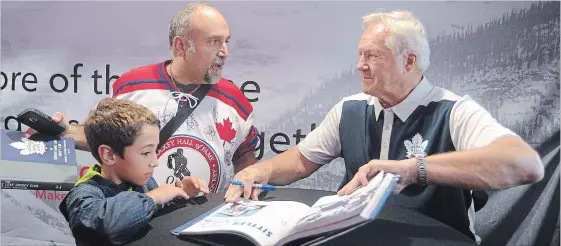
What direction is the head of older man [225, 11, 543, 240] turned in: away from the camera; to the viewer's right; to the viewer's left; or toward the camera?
to the viewer's left

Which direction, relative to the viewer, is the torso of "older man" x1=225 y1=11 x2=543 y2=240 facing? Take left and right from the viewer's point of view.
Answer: facing the viewer and to the left of the viewer

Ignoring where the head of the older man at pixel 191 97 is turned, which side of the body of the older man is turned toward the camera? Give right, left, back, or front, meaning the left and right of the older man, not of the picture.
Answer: front

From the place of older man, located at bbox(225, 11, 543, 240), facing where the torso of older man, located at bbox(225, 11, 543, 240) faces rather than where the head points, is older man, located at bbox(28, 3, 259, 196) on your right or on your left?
on your right

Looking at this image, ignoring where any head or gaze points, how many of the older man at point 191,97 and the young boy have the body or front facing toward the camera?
1

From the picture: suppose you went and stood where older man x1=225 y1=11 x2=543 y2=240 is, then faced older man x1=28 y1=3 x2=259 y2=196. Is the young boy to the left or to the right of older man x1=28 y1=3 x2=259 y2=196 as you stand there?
left

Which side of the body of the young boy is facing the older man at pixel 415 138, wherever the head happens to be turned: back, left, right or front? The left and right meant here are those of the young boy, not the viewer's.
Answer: front

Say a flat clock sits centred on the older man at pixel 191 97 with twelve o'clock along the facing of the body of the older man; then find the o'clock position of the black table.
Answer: The black table is roughly at 11 o'clock from the older man.

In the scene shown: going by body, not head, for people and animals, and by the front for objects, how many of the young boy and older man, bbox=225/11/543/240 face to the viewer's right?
1

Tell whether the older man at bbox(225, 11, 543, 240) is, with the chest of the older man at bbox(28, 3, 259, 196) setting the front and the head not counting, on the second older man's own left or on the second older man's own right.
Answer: on the second older man's own left

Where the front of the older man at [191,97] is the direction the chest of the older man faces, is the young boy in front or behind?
in front

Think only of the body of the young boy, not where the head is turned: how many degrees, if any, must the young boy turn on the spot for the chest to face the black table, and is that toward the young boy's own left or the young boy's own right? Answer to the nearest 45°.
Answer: approximately 45° to the young boy's own right

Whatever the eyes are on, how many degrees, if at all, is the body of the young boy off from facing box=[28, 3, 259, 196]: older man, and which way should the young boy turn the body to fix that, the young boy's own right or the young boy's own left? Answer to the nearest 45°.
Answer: approximately 90° to the young boy's own left

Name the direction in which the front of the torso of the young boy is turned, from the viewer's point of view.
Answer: to the viewer's right
